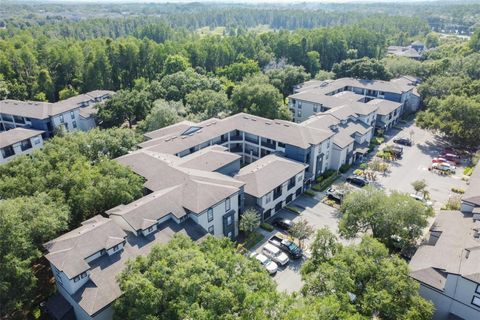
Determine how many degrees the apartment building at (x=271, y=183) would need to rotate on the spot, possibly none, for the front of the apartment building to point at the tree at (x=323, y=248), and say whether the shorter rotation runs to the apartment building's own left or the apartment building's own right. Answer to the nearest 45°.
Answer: approximately 45° to the apartment building's own right

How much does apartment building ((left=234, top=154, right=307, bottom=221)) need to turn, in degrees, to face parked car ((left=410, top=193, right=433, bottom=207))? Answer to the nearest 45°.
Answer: approximately 45° to its left

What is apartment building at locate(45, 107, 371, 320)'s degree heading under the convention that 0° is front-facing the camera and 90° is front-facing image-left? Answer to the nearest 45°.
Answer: approximately 315°

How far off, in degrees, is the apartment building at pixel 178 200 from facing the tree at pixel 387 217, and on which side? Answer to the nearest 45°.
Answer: approximately 45° to its left

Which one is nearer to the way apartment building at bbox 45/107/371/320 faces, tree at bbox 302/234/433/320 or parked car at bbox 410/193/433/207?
the tree

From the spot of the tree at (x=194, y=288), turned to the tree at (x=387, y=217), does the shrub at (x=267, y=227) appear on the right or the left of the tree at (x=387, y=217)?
left

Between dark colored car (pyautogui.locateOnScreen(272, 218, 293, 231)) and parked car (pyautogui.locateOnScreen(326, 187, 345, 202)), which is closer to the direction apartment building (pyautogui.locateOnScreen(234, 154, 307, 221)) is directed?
the dark colored car

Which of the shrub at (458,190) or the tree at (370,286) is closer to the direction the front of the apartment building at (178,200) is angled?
the tree

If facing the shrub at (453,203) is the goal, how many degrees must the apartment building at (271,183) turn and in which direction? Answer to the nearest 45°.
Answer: approximately 45° to its left

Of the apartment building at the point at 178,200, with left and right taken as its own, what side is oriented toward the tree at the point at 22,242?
right

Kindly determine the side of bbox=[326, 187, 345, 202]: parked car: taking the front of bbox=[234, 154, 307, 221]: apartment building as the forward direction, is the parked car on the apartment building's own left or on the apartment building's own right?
on the apartment building's own left

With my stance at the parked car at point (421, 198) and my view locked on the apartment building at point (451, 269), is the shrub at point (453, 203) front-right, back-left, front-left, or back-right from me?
front-left

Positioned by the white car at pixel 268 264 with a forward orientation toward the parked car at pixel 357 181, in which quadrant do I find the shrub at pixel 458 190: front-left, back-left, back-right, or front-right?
front-right

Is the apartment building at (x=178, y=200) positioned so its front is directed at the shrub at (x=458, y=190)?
no

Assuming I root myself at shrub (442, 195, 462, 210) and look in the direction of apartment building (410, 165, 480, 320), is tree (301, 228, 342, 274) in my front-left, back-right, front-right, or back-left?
front-right

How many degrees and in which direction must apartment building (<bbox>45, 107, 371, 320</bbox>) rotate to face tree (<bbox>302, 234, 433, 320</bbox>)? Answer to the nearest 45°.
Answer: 0° — it already faces it

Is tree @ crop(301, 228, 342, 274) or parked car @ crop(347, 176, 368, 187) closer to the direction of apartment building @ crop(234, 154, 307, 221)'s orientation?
the tree

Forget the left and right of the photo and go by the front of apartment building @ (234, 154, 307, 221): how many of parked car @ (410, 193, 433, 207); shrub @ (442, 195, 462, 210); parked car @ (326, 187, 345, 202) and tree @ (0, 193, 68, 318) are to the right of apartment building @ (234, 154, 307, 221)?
1
